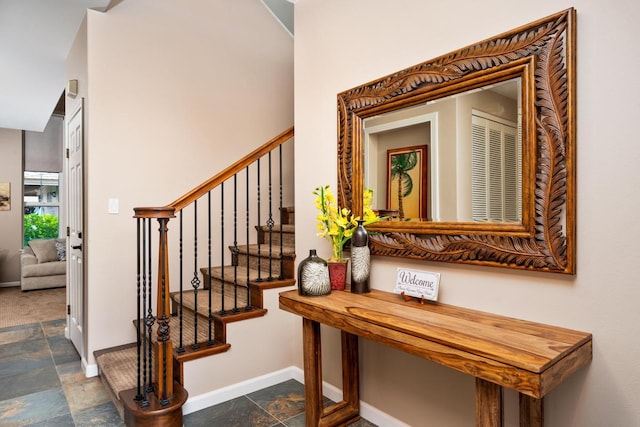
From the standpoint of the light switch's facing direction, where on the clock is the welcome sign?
The welcome sign is roughly at 11 o'clock from the light switch.

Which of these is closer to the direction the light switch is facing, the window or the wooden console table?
the wooden console table

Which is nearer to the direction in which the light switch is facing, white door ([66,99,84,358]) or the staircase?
the staircase

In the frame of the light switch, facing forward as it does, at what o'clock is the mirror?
The mirror is roughly at 11 o'clock from the light switch.

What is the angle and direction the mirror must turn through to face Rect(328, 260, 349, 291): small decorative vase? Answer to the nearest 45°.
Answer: approximately 45° to its right

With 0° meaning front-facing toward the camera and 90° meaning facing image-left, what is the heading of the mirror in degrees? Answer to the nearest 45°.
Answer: approximately 45°

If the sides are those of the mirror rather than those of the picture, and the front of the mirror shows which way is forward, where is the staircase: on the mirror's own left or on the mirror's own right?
on the mirror's own right

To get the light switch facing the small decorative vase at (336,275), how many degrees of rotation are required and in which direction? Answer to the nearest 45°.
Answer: approximately 45° to its left

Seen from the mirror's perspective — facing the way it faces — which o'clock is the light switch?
The light switch is roughly at 2 o'clock from the mirror.

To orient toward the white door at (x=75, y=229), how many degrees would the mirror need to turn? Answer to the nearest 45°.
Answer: approximately 45° to its right

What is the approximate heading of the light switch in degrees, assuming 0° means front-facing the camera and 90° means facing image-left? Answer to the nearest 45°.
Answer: approximately 0°

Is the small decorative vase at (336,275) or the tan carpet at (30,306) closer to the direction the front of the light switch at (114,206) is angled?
the small decorative vase
